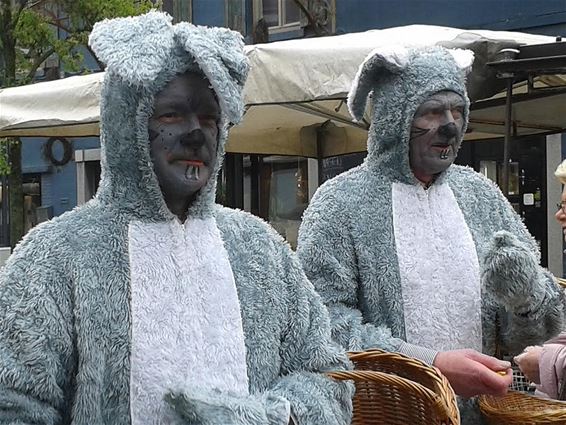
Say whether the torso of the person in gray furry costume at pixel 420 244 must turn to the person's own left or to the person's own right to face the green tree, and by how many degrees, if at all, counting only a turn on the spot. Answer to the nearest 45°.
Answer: approximately 180°

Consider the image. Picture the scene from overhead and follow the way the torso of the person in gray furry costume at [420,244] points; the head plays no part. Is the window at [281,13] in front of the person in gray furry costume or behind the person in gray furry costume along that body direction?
behind

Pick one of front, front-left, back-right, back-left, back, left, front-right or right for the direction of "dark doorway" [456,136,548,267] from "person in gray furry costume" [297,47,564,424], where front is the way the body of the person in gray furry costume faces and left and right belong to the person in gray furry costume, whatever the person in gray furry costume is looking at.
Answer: back-left

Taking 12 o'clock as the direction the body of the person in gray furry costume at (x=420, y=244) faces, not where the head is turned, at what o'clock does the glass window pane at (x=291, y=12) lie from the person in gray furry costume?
The glass window pane is roughly at 7 o'clock from the person in gray furry costume.

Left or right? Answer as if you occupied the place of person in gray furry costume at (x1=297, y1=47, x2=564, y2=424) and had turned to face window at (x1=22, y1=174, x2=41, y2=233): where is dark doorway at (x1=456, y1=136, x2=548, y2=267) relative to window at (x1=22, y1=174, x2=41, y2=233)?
right

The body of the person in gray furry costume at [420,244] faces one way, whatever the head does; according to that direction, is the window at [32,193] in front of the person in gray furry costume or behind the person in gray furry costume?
behind
